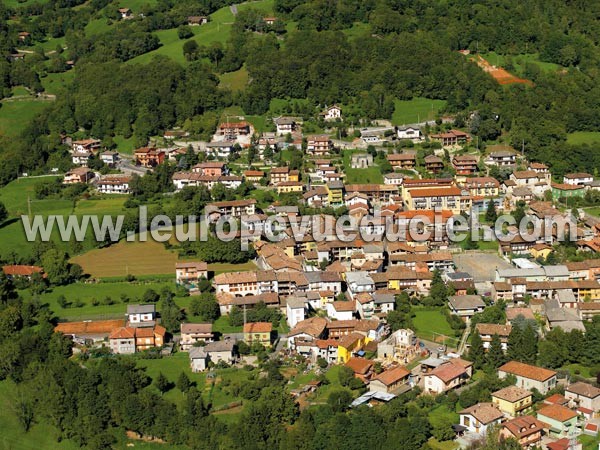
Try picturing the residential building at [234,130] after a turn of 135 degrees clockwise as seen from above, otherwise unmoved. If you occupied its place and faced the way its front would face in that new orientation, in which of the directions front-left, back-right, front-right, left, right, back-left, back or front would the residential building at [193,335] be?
back-left

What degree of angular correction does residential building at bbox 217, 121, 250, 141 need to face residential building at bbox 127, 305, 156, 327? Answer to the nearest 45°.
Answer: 0° — it already faces it

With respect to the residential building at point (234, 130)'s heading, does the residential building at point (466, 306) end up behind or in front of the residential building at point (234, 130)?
in front

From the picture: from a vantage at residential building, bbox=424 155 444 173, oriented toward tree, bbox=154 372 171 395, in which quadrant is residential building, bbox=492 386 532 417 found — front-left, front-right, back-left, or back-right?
front-left

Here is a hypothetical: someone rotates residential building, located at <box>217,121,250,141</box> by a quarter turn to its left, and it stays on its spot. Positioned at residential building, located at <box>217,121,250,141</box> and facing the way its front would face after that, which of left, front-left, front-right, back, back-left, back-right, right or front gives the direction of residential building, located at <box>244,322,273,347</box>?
right

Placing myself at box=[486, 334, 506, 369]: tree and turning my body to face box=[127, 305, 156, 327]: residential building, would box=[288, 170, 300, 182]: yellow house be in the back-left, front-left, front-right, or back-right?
front-right

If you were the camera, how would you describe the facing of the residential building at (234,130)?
facing the viewer

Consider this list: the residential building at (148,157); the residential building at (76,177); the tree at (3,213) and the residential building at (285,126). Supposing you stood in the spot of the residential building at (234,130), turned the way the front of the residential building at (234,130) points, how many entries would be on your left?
1

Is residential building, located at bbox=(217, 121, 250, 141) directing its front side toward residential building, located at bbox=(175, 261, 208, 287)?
yes

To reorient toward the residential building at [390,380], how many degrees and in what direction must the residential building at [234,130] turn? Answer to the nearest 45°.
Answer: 0° — it already faces it

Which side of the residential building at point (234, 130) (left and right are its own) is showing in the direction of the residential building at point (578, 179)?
left

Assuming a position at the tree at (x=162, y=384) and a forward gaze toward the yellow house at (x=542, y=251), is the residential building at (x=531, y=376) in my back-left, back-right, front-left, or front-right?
front-right

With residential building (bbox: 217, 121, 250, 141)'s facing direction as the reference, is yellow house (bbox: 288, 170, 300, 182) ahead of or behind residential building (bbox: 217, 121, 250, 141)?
ahead

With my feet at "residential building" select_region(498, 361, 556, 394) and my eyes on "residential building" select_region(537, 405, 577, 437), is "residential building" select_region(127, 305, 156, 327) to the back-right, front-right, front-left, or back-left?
back-right

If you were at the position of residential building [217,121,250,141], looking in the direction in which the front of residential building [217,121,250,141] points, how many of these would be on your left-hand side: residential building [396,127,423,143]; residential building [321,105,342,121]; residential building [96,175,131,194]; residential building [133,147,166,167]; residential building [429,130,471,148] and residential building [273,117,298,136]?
4

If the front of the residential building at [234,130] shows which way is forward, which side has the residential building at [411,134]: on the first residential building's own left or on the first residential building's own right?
on the first residential building's own left

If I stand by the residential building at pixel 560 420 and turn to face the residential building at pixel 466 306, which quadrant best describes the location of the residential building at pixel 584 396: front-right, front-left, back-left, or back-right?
front-right

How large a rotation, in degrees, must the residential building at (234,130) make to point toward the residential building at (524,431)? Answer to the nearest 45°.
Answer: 0° — it already faces it

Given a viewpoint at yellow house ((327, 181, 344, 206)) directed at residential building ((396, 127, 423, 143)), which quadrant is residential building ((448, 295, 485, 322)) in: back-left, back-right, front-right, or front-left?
back-right

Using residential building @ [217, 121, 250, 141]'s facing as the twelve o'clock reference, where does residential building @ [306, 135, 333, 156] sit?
residential building @ [306, 135, 333, 156] is roughly at 10 o'clock from residential building @ [217, 121, 250, 141].
